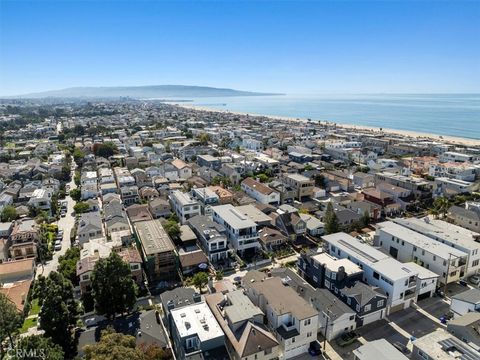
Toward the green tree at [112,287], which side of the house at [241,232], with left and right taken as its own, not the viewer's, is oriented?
right

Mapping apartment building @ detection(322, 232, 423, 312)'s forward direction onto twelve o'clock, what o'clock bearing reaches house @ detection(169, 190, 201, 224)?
The house is roughly at 5 o'clock from the apartment building.

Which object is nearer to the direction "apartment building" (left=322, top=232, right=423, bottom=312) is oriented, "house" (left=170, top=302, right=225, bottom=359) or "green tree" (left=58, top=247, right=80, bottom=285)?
the house

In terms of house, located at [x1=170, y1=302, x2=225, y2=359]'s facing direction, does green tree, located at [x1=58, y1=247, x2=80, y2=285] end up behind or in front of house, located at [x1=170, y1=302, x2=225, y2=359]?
behind

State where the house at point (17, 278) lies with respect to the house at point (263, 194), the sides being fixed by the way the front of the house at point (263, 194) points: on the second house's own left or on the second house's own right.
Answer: on the second house's own right

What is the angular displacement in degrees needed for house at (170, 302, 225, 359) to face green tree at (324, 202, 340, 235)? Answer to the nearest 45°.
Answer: approximately 135° to its left

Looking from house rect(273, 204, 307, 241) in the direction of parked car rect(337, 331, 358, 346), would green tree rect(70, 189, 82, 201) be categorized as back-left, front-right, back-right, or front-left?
back-right

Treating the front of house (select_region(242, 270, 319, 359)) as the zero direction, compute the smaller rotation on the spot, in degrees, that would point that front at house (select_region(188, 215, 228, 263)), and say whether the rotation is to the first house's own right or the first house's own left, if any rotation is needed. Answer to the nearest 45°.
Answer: approximately 180°

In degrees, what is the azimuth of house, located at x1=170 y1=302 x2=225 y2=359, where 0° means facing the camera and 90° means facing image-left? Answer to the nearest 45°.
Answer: approximately 0°
